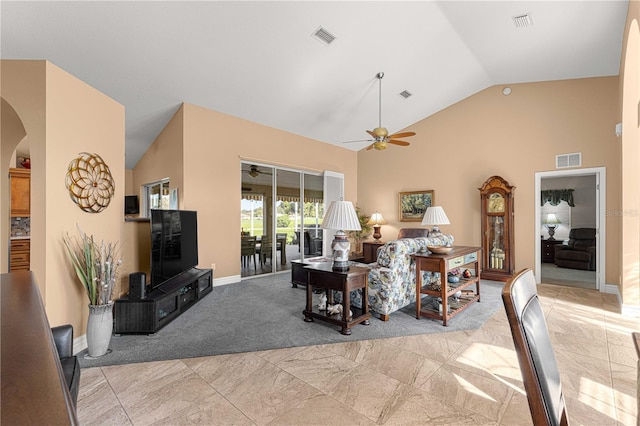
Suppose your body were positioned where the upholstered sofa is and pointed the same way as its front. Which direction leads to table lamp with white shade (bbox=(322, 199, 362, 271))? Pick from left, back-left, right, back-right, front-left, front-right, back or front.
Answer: left

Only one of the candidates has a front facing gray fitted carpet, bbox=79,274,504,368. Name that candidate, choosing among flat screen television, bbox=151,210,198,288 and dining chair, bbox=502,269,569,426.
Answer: the flat screen television

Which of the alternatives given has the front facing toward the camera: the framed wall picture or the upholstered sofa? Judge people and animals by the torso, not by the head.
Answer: the framed wall picture

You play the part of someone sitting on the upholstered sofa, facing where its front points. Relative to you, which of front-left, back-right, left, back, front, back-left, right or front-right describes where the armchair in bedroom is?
right

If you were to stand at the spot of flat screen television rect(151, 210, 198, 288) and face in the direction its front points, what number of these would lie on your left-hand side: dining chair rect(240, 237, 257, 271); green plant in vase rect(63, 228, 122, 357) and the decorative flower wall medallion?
1

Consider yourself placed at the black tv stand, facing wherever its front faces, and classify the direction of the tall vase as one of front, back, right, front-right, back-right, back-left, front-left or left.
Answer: right

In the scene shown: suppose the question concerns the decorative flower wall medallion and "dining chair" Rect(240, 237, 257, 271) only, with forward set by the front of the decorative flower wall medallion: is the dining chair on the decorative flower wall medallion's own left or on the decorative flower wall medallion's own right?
on the decorative flower wall medallion's own left

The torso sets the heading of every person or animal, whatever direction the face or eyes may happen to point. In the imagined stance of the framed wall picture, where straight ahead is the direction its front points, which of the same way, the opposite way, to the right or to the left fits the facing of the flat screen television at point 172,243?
to the left

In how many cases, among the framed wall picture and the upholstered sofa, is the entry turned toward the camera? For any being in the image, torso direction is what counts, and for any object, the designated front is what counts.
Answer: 1

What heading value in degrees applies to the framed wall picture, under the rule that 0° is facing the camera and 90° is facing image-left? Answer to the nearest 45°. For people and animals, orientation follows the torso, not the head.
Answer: approximately 0°

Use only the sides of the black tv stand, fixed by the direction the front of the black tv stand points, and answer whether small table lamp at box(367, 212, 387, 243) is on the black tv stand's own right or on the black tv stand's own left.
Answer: on the black tv stand's own left
